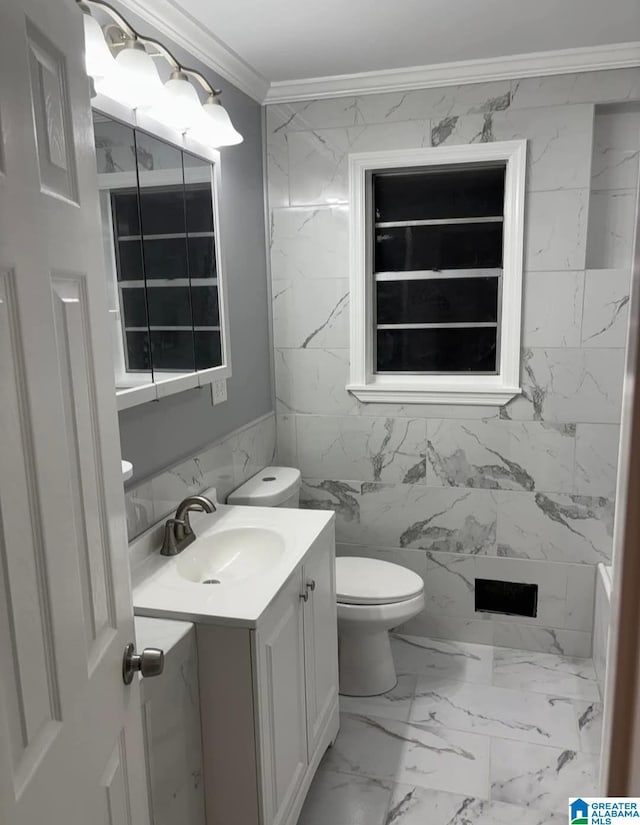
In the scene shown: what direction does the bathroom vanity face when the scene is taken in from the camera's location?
facing the viewer and to the right of the viewer

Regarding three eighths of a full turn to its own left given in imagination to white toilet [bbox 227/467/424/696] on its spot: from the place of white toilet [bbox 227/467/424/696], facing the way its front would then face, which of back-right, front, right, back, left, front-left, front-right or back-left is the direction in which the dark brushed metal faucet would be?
left

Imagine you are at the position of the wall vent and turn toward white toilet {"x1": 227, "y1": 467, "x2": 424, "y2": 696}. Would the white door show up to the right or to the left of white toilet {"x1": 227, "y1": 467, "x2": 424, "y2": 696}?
left

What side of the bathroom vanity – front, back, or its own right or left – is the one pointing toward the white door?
right

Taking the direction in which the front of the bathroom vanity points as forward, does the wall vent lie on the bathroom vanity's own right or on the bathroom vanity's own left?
on the bathroom vanity's own left

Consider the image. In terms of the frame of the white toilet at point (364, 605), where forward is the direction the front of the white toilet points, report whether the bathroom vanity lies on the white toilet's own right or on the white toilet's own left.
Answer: on the white toilet's own right
